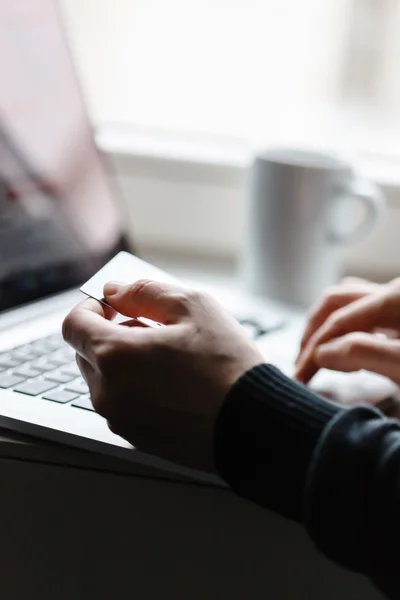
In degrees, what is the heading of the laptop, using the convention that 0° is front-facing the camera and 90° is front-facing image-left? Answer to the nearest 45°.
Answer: approximately 315°
